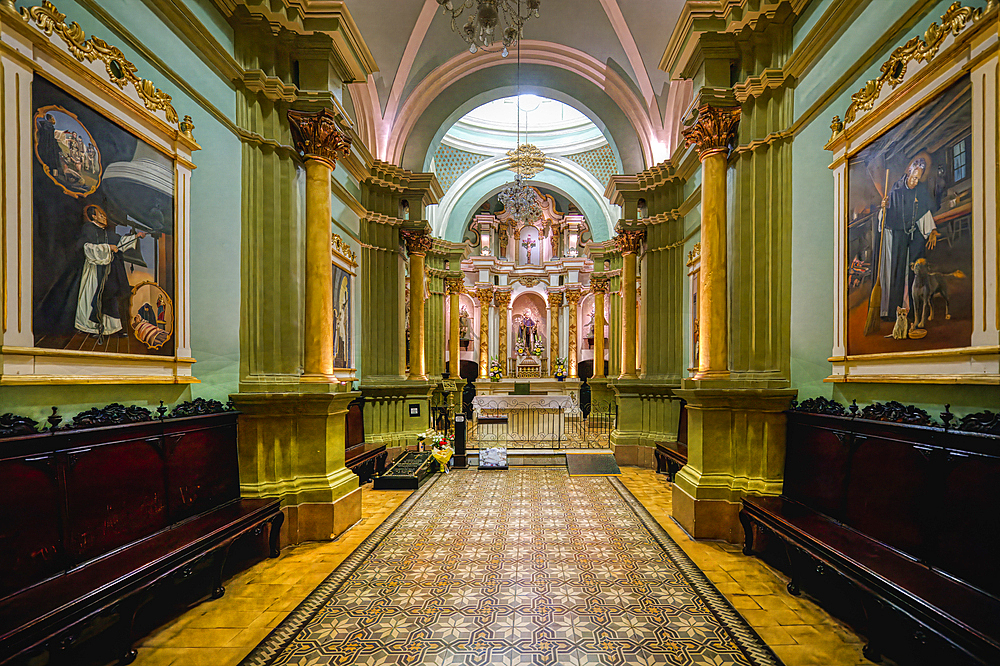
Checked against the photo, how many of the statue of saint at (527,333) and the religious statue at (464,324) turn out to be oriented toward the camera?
2

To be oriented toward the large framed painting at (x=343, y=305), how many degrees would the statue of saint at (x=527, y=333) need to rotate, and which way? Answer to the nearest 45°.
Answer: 0° — it already faces it

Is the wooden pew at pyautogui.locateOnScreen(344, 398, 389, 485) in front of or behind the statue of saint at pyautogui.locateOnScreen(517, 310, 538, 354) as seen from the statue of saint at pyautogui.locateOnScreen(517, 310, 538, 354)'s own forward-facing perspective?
in front

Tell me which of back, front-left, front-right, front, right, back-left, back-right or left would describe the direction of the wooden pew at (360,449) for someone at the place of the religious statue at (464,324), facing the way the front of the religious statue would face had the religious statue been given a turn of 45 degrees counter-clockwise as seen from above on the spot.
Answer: front-right

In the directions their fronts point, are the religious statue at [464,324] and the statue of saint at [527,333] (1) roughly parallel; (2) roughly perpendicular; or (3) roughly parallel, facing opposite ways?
roughly parallel

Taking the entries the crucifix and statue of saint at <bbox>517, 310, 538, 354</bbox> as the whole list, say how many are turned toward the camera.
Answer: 2

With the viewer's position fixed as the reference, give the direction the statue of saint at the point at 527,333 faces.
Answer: facing the viewer

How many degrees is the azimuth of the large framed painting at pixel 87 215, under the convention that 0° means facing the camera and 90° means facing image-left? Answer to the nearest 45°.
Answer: approximately 315°

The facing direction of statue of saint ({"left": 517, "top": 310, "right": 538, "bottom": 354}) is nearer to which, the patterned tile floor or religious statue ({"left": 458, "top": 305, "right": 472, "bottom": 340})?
the patterned tile floor

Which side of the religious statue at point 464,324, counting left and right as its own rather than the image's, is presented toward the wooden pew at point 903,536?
front

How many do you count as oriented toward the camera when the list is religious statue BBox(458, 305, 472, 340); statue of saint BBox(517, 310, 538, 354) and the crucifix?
3

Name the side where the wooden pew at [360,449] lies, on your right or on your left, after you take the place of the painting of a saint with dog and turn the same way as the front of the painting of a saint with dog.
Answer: on your right

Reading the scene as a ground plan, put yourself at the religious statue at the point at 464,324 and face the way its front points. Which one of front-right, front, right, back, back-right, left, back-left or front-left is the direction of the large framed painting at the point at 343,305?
front

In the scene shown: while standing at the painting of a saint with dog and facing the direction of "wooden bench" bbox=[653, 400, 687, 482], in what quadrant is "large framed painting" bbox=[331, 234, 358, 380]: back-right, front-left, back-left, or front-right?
front-left

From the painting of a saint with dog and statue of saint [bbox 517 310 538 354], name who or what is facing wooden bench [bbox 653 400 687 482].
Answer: the statue of saint

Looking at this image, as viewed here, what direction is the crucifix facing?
toward the camera

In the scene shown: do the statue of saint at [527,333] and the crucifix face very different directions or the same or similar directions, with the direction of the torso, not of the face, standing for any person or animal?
same or similar directions

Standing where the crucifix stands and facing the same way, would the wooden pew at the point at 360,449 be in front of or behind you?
in front
